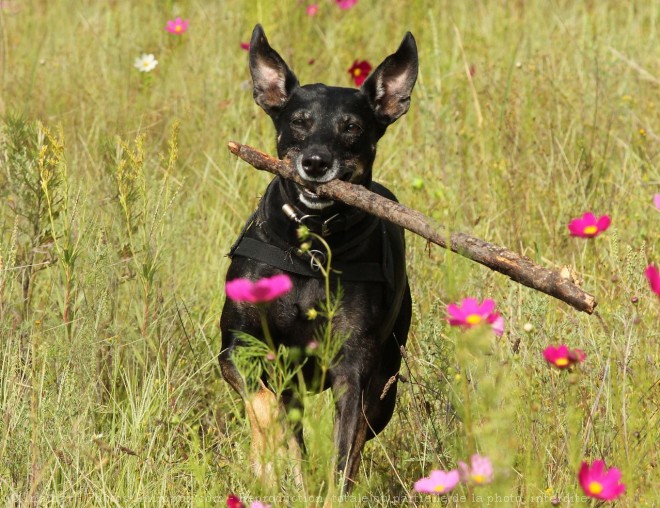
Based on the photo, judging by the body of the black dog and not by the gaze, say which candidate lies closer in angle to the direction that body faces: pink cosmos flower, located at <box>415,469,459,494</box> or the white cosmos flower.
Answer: the pink cosmos flower

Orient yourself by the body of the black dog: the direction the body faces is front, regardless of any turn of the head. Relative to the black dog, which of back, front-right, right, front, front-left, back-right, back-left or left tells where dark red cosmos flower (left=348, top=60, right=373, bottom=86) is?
back

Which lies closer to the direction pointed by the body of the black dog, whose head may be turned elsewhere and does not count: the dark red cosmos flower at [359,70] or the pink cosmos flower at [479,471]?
the pink cosmos flower

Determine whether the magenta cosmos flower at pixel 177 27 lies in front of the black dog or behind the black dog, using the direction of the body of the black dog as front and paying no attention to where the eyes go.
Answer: behind

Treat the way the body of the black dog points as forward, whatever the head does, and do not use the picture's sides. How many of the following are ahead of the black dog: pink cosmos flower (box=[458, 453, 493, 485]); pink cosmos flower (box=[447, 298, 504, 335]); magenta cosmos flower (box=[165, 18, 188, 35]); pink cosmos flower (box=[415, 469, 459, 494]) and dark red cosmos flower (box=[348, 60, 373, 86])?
3

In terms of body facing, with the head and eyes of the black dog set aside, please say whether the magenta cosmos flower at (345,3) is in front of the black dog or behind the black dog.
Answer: behind

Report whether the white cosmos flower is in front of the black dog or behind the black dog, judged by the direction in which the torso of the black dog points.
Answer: behind

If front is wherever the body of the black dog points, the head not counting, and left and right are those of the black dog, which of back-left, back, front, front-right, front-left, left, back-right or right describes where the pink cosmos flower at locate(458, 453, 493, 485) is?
front

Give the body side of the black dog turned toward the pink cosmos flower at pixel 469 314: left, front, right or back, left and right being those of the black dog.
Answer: front

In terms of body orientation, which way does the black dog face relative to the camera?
toward the camera

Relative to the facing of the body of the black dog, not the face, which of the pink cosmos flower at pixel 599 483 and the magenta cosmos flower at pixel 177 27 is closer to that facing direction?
the pink cosmos flower
